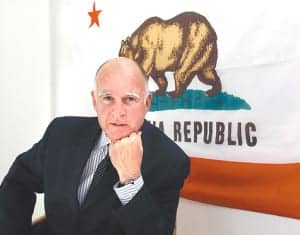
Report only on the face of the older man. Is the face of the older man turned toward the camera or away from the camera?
toward the camera

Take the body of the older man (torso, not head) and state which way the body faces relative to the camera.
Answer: toward the camera

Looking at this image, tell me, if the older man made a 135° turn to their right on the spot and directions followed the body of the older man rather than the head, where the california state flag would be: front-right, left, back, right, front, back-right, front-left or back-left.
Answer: right
